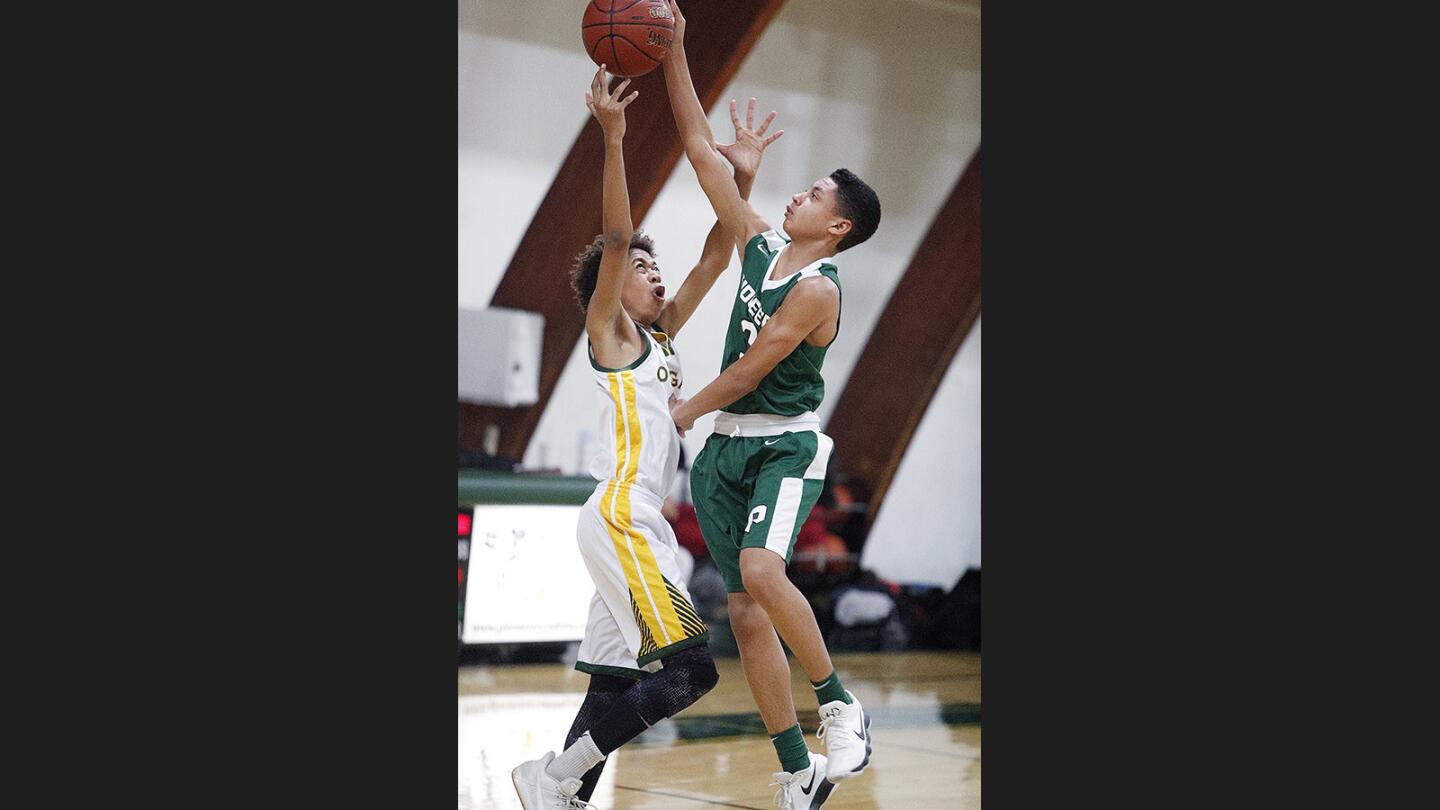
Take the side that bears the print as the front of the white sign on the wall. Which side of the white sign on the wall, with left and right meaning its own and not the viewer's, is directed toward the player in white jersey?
front

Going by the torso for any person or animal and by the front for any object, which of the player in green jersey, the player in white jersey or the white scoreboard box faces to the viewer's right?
the player in white jersey

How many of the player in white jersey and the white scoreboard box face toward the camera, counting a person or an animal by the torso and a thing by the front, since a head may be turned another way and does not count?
1

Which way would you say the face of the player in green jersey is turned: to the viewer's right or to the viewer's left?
to the viewer's left

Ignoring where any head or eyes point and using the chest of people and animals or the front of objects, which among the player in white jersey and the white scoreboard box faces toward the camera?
the white scoreboard box

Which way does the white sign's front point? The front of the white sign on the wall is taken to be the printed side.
toward the camera

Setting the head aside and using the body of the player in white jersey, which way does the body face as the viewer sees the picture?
to the viewer's right

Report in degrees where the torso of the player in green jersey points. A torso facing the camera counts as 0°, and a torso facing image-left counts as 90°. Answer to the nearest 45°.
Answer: approximately 45°

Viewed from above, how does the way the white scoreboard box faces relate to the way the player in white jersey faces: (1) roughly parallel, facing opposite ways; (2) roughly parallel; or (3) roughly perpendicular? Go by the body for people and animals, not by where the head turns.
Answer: roughly perpendicular

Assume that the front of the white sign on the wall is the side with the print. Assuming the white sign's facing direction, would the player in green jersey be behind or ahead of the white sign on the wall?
ahead

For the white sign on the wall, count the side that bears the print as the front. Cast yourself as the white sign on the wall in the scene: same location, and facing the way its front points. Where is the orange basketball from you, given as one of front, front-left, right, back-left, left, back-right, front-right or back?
front
